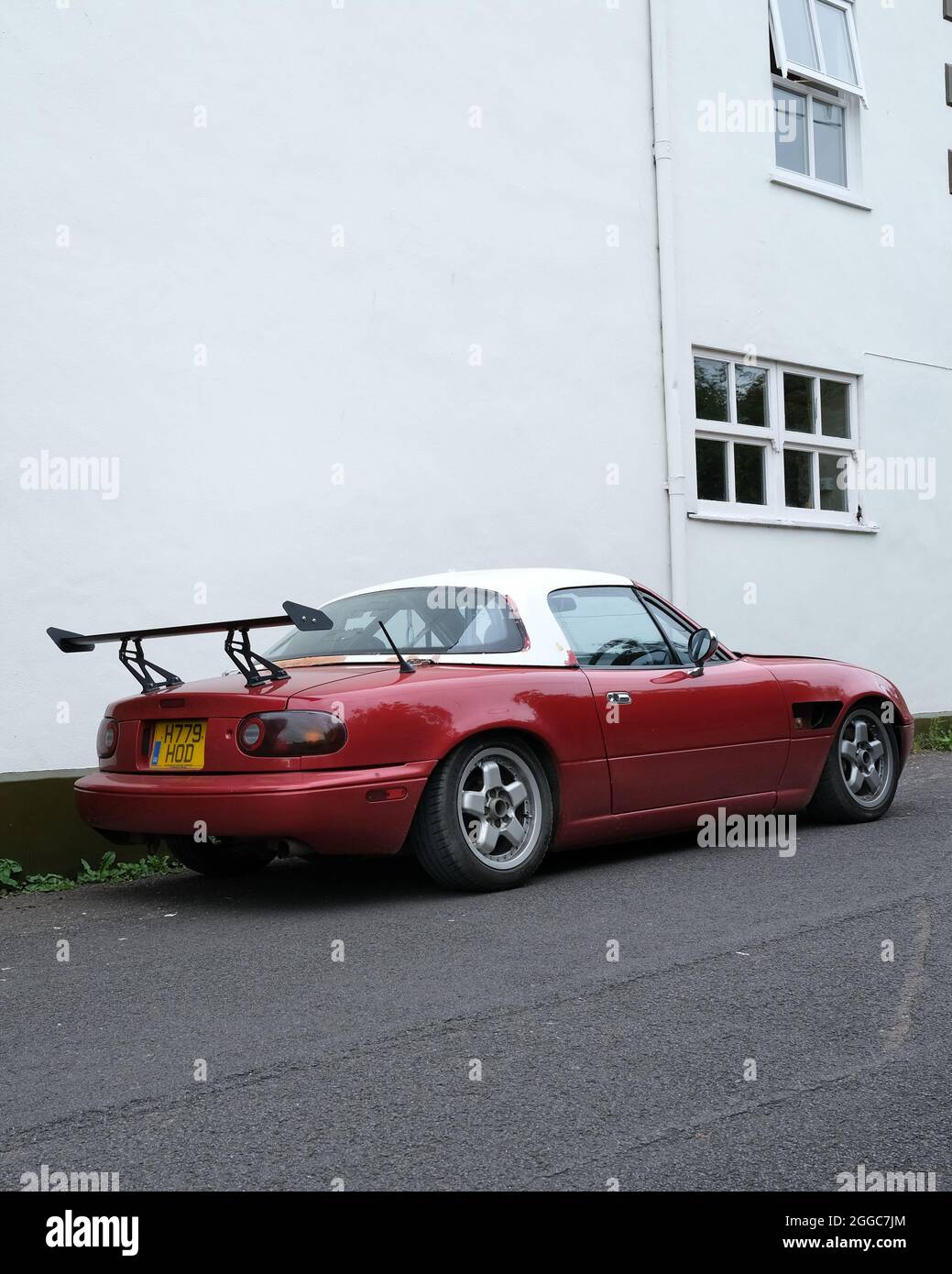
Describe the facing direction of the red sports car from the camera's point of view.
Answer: facing away from the viewer and to the right of the viewer

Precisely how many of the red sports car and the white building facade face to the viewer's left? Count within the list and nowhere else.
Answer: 0

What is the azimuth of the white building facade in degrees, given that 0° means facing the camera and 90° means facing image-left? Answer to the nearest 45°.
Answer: approximately 315°
